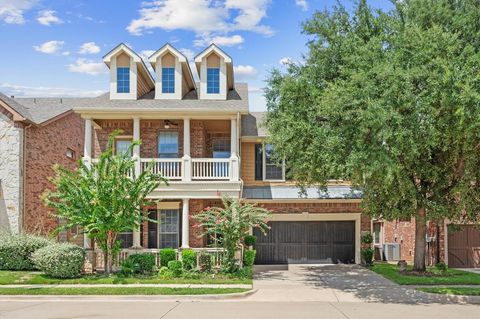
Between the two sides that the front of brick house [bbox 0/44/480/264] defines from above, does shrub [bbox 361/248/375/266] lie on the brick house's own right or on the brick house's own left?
on the brick house's own left

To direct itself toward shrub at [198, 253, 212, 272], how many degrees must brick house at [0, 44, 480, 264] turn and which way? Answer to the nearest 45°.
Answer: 0° — it already faces it

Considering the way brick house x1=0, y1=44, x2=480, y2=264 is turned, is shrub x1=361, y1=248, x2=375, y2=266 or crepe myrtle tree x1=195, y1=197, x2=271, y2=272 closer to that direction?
the crepe myrtle tree

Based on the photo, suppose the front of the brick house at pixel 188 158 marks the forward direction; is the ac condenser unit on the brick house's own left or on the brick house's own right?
on the brick house's own left

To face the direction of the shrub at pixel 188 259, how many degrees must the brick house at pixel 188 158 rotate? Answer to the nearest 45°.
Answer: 0° — it already faces it

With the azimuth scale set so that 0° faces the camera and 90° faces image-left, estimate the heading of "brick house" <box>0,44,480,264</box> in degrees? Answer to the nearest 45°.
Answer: approximately 0°
